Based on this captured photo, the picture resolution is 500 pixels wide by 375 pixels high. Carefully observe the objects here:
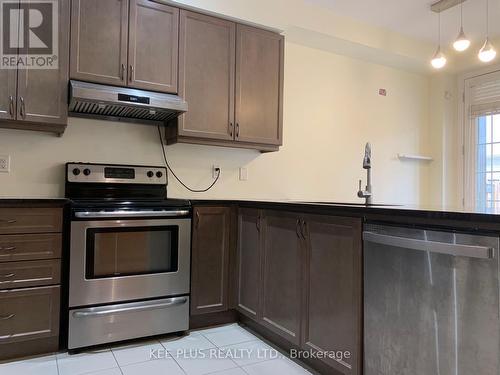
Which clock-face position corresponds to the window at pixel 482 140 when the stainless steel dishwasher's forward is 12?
The window is roughly at 5 o'clock from the stainless steel dishwasher.

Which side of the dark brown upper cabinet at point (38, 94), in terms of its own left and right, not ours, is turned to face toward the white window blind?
left

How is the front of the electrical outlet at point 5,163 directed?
toward the camera

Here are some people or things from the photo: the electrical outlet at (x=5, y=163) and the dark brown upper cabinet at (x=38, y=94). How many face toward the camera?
2

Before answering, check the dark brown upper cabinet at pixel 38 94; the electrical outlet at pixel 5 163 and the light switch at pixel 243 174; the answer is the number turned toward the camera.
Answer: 3

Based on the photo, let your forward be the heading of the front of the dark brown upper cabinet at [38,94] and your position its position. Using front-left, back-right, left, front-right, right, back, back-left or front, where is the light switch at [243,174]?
left

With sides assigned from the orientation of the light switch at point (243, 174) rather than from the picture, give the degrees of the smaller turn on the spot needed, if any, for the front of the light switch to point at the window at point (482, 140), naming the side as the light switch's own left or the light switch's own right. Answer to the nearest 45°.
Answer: approximately 90° to the light switch's own left

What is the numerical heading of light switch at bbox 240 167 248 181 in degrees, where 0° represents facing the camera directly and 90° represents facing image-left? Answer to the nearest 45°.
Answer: approximately 0°

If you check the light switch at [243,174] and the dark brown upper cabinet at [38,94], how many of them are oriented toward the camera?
2

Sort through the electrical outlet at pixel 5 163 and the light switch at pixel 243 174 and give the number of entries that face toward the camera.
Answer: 2

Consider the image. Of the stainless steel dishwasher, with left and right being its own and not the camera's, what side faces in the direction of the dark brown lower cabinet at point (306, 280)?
right

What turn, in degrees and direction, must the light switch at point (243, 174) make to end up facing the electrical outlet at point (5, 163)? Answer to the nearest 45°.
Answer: approximately 45° to its right
